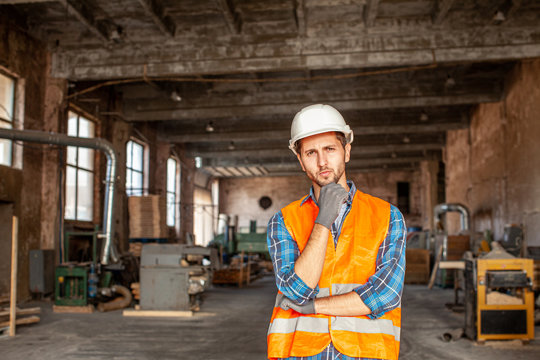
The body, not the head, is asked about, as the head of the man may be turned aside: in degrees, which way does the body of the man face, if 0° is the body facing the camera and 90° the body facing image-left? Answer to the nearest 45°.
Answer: approximately 0°

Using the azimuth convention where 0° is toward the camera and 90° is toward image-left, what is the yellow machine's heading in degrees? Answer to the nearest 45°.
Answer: approximately 0°

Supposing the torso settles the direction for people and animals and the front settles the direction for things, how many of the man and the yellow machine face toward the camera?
2

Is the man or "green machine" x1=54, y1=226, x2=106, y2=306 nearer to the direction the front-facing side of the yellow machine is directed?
the man

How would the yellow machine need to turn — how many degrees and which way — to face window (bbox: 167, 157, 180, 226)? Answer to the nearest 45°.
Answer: approximately 135° to its right

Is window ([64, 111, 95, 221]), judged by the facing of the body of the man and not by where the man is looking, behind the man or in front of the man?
behind

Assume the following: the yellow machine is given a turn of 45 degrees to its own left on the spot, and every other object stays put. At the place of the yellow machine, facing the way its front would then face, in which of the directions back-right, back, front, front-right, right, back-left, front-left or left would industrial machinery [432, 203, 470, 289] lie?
back-left
